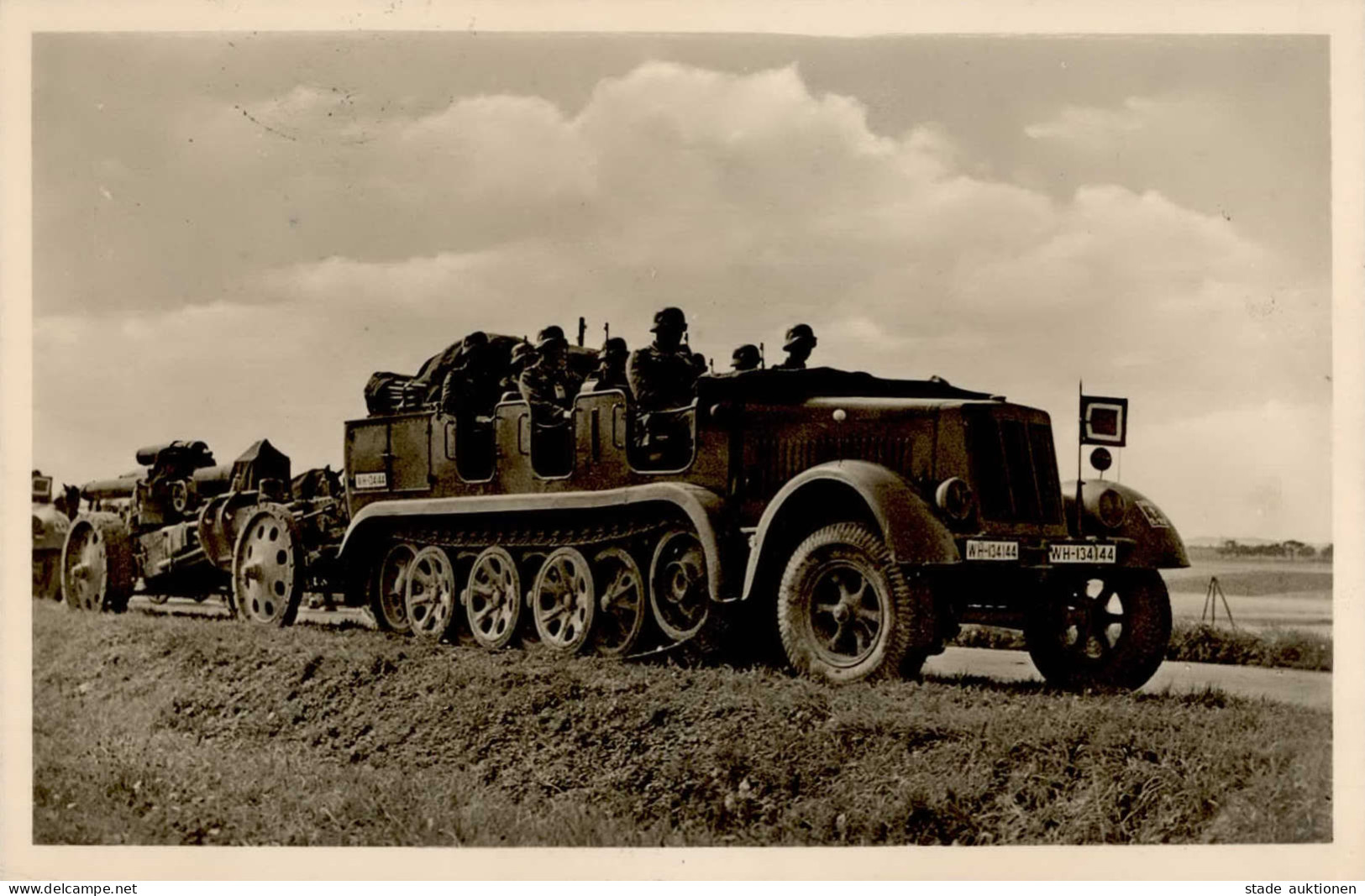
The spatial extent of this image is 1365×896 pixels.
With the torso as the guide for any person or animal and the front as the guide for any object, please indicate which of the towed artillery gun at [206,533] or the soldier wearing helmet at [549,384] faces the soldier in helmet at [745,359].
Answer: the soldier wearing helmet

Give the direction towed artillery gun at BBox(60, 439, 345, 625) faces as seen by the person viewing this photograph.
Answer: facing away from the viewer and to the left of the viewer

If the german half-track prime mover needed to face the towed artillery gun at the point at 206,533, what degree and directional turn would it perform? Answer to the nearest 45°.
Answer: approximately 180°

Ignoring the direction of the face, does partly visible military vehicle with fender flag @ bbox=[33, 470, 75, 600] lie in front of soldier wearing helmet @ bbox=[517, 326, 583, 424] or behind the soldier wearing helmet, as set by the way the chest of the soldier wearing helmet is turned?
behind

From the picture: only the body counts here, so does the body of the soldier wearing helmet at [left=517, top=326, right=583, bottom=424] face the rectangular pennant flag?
yes

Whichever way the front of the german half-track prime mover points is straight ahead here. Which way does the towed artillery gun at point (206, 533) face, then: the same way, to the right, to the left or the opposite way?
the opposite way

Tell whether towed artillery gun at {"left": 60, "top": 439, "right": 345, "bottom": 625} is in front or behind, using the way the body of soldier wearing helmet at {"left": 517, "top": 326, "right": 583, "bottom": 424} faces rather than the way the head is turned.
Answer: behind

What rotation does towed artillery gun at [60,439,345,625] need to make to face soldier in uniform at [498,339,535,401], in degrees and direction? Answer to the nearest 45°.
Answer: approximately 180°

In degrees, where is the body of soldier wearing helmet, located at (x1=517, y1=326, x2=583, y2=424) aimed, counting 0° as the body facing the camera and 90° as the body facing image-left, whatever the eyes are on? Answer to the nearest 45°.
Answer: approximately 315°

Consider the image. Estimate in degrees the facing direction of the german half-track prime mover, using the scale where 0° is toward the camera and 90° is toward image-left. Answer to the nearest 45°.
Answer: approximately 315°
